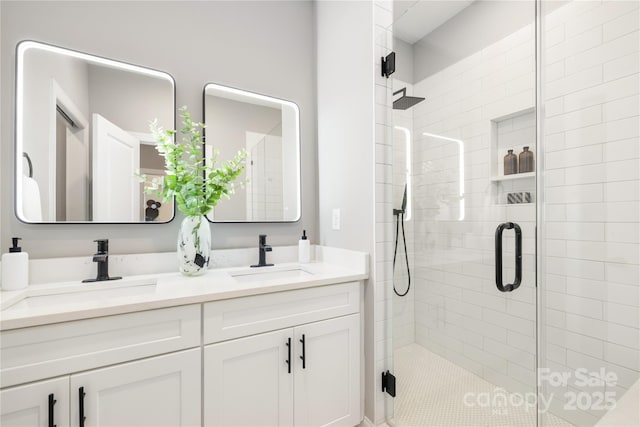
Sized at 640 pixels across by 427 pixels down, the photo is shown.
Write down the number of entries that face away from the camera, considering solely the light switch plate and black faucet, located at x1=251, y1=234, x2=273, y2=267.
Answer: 0

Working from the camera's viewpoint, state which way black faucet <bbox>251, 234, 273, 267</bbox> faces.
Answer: facing the viewer and to the right of the viewer

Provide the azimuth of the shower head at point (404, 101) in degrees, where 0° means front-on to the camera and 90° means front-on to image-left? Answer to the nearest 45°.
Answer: approximately 315°

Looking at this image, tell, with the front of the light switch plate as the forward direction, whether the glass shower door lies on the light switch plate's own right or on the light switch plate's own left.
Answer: on the light switch plate's own left
